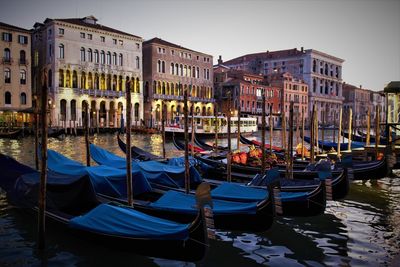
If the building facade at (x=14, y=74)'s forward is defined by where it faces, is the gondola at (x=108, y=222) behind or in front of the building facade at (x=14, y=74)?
in front

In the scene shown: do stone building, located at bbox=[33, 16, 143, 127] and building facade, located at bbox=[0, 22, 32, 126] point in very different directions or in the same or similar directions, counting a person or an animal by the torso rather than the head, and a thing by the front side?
same or similar directions

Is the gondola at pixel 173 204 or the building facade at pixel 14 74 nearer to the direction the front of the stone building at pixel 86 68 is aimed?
the gondola

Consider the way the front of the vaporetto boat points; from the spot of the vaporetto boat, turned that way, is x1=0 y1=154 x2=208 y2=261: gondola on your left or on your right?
on your left

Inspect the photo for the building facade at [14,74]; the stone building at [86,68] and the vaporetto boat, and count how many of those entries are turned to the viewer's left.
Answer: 1

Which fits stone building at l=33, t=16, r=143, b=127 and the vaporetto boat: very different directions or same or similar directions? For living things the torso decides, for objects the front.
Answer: very different directions

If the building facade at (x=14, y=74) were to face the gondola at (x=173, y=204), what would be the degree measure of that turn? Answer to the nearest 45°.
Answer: approximately 45° to its right

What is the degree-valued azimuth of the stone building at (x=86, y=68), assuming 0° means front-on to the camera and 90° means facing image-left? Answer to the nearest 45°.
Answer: approximately 315°

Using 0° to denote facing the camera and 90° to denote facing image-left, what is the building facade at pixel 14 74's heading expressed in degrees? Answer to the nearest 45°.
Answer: approximately 315°

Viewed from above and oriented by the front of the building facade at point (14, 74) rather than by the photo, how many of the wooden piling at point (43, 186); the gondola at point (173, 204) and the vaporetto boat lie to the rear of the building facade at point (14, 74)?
0

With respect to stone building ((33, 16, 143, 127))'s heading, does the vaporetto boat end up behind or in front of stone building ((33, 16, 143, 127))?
in front

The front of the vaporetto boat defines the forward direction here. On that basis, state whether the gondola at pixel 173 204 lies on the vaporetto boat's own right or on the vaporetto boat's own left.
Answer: on the vaporetto boat's own left

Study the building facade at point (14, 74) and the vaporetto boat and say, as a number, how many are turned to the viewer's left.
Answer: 1

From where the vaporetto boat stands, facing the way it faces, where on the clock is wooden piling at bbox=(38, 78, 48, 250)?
The wooden piling is roughly at 9 o'clock from the vaporetto boat.

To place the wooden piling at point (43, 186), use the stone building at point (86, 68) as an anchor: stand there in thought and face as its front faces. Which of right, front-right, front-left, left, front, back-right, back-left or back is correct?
front-right

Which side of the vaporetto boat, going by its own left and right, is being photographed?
left
